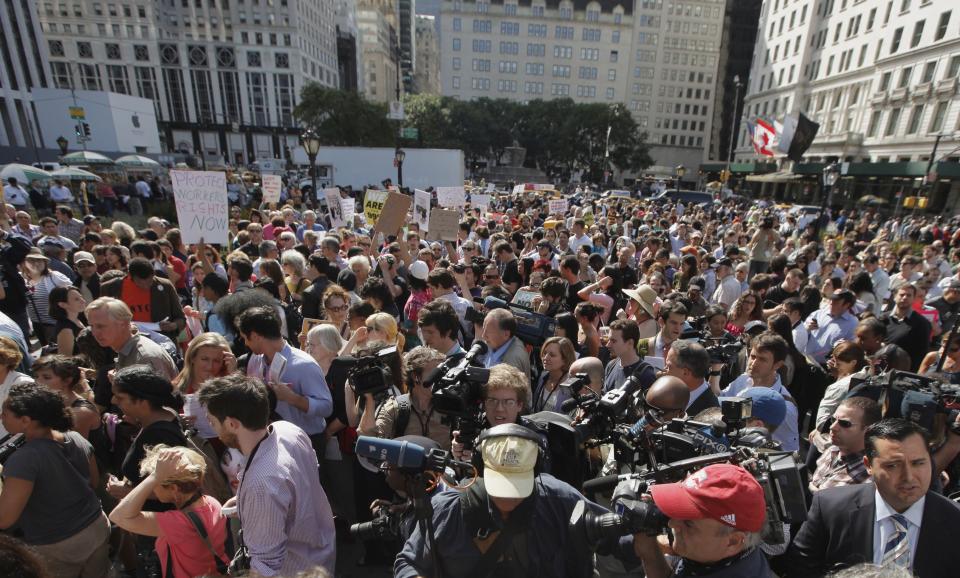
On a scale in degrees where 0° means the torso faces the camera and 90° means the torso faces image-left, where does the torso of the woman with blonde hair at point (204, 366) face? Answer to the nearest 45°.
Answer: approximately 315°

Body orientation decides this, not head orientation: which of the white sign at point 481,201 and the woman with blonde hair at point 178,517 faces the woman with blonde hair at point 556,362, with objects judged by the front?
the white sign

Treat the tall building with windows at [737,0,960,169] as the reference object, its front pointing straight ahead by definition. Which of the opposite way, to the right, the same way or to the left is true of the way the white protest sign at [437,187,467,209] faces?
to the left

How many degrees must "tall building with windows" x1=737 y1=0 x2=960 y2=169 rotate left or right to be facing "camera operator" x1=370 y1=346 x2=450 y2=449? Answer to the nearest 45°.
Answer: approximately 45° to its left

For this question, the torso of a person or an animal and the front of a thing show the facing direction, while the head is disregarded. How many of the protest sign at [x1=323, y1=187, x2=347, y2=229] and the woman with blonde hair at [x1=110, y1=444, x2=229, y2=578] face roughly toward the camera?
1

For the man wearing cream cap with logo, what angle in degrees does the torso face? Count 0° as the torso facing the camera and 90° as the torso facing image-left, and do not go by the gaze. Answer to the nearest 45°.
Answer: approximately 0°

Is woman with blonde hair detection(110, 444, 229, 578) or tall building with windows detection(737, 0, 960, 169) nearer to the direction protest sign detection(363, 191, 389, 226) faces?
the woman with blonde hair

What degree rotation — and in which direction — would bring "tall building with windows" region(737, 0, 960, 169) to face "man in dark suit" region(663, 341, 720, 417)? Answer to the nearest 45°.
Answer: approximately 45° to its left

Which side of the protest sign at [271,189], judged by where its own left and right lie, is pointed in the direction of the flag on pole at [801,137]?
left

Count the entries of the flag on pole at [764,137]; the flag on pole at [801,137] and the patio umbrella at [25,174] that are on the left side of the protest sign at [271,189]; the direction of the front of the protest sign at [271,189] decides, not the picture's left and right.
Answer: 2

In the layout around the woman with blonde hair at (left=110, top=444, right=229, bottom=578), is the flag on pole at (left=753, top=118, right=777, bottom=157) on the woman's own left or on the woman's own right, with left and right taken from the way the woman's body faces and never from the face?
on the woman's own right

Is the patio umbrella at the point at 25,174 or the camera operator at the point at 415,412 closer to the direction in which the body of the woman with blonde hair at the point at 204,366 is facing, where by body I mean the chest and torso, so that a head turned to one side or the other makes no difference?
the camera operator
